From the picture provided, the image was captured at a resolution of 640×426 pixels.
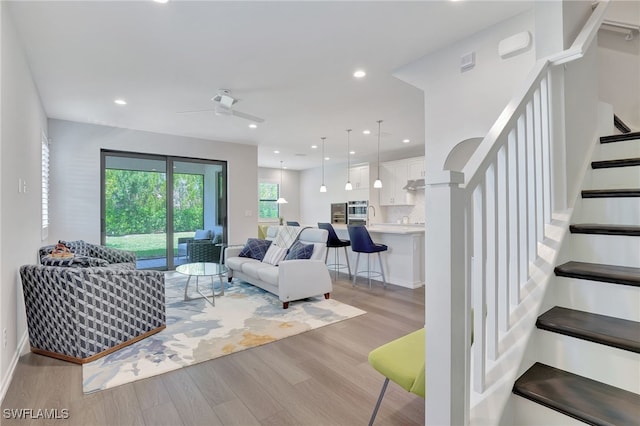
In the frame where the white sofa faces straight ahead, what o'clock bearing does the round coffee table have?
The round coffee table is roughly at 2 o'clock from the white sofa.

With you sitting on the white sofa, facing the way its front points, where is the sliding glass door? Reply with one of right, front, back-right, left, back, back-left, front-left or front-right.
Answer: right

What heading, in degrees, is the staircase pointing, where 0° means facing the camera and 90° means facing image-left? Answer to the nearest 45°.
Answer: approximately 45°

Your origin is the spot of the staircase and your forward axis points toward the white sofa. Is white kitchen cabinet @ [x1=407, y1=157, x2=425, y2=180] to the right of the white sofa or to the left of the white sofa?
right

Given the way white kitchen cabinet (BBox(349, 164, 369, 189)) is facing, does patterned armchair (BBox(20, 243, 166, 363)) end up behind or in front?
in front

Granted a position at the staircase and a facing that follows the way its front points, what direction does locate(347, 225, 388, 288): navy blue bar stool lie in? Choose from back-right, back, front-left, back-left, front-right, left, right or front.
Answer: right

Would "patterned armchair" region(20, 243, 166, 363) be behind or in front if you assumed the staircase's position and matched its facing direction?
in front
